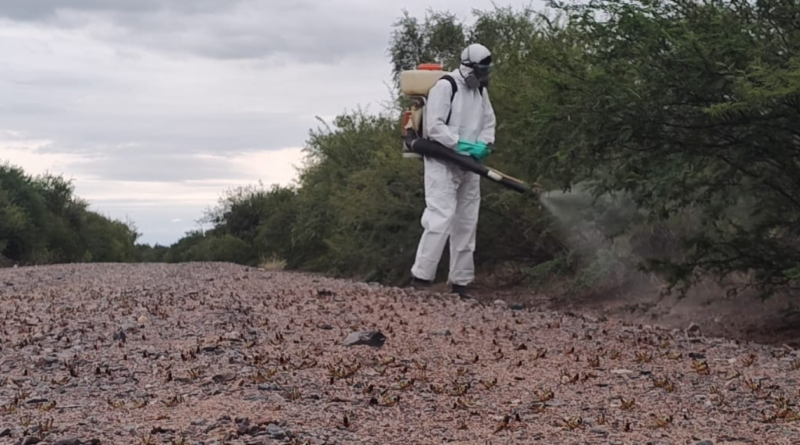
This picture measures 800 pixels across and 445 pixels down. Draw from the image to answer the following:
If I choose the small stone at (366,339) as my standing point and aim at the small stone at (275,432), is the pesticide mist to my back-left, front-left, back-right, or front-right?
back-left

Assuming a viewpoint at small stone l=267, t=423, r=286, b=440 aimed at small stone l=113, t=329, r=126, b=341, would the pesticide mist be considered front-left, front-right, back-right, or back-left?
front-right

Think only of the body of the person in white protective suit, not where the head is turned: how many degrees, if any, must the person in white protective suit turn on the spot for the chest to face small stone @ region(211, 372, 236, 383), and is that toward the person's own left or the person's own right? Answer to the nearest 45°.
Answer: approximately 45° to the person's own right

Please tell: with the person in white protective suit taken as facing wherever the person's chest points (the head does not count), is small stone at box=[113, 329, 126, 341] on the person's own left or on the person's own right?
on the person's own right

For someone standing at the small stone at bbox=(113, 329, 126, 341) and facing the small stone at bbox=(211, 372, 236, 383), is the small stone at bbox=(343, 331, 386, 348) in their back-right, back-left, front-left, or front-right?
front-left

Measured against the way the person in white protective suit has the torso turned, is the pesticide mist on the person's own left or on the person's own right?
on the person's own left

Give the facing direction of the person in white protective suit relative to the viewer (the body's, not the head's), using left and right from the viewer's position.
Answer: facing the viewer and to the right of the viewer

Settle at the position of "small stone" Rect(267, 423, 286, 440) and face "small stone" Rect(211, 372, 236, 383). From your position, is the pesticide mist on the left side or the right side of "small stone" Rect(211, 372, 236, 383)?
right

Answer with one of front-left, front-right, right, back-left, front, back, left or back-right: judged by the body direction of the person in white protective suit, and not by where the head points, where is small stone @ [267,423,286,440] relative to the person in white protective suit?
front-right
